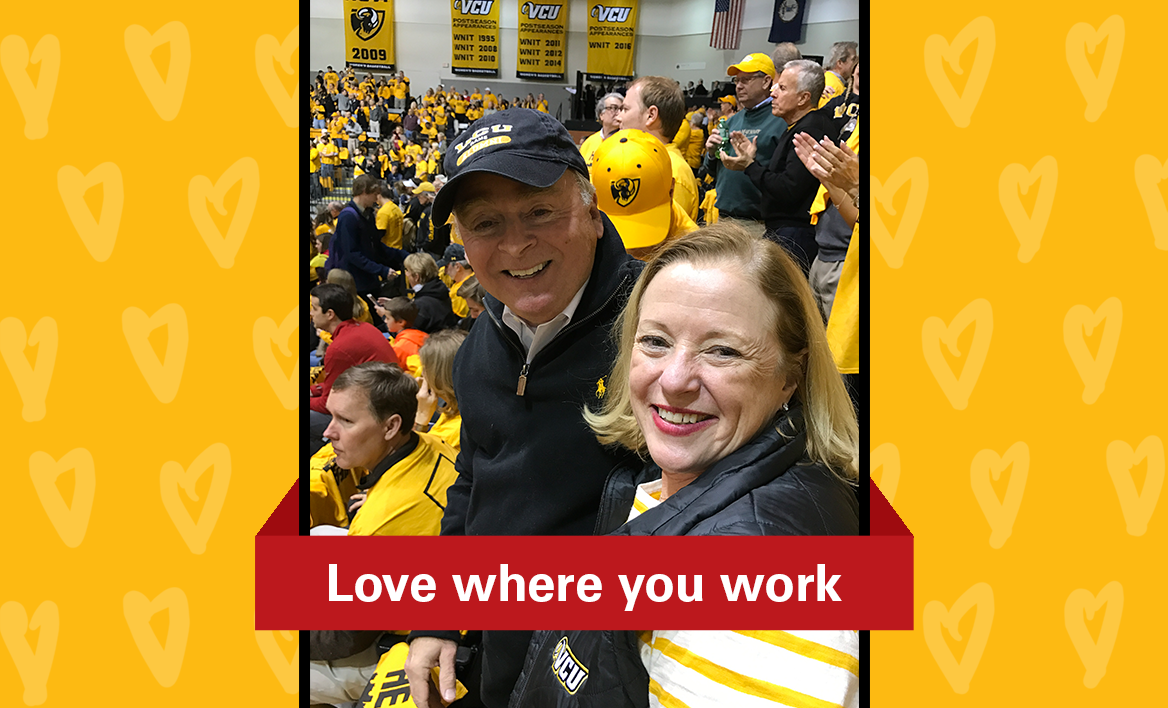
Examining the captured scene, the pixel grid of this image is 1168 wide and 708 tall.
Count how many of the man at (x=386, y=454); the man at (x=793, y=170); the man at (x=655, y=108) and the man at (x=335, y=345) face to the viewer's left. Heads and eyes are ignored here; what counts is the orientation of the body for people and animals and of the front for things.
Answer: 4

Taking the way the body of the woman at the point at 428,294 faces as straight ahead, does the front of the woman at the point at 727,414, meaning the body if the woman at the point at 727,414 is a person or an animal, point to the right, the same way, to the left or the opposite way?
to the left

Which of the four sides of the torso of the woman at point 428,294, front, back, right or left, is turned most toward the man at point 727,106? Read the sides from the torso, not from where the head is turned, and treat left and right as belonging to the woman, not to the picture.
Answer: back

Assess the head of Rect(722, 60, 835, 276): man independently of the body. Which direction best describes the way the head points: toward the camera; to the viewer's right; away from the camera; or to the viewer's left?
to the viewer's left

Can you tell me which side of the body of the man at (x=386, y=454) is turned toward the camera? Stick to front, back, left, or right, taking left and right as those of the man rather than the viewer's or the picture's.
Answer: left

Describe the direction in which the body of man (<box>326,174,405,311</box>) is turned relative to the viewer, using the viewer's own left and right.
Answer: facing to the right of the viewer

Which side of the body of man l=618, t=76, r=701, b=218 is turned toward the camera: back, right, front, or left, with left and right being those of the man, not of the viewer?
left

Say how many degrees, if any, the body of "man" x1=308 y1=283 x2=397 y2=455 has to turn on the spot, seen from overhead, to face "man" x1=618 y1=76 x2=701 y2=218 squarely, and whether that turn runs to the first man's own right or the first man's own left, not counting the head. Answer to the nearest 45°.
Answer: approximately 180°

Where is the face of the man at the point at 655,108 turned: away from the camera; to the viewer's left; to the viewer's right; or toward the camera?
to the viewer's left

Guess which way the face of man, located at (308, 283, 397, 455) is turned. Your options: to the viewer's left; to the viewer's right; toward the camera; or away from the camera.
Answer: to the viewer's left
